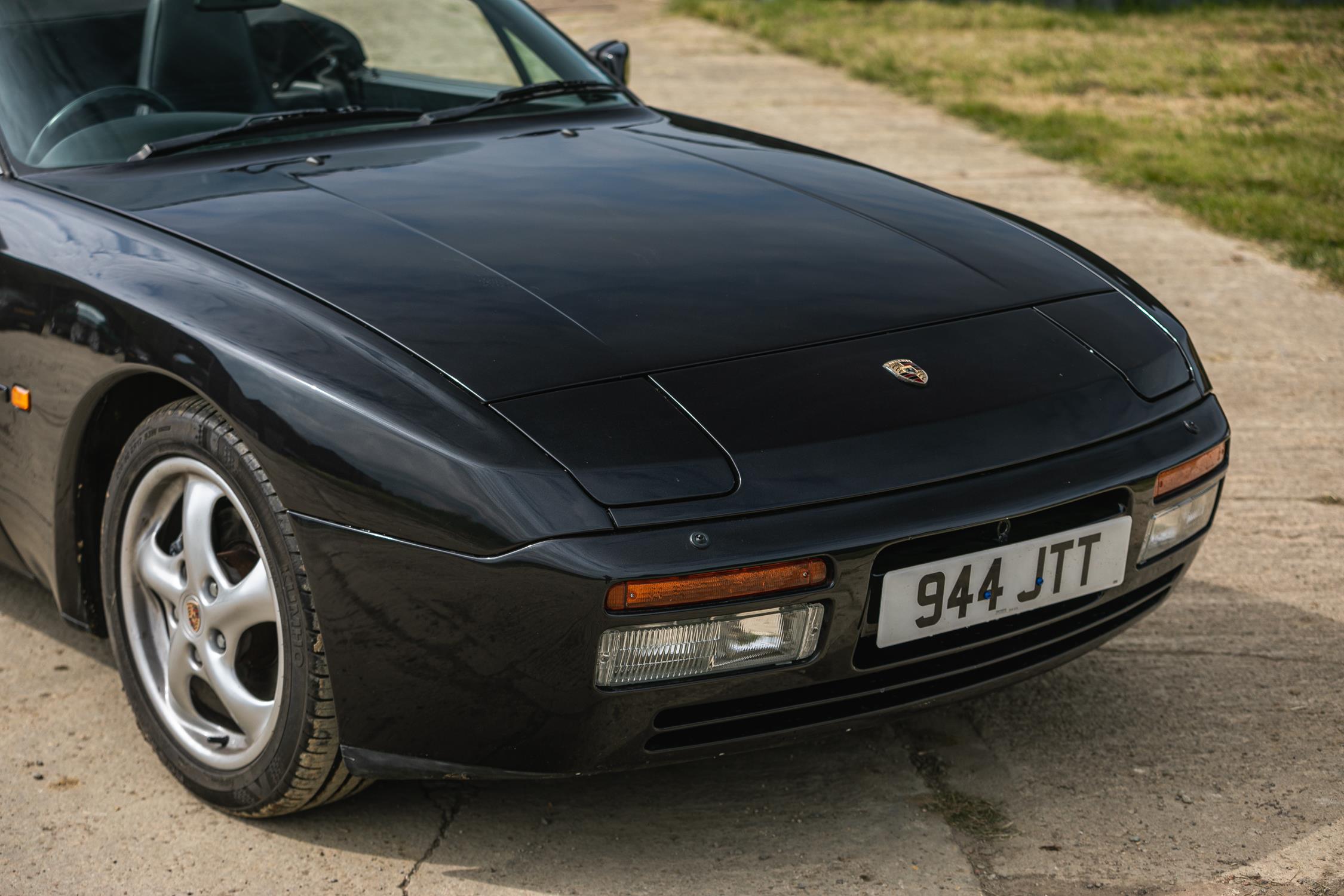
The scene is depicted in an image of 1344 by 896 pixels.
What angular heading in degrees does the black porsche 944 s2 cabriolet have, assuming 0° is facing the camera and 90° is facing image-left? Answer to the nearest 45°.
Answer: approximately 315°
